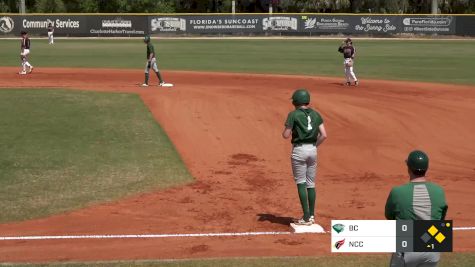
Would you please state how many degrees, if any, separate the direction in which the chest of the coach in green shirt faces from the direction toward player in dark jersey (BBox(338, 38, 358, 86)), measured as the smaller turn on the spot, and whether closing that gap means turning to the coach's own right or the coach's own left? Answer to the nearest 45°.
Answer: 0° — they already face them

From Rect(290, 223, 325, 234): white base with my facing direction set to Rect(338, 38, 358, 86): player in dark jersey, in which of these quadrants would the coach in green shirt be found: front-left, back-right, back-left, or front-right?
back-right

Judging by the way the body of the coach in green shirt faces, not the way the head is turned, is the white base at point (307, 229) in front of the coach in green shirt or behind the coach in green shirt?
in front

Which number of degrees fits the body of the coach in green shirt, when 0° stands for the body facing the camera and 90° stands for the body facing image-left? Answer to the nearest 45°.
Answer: approximately 180°

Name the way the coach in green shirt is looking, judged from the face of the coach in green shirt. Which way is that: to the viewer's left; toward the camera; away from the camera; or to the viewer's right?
away from the camera
